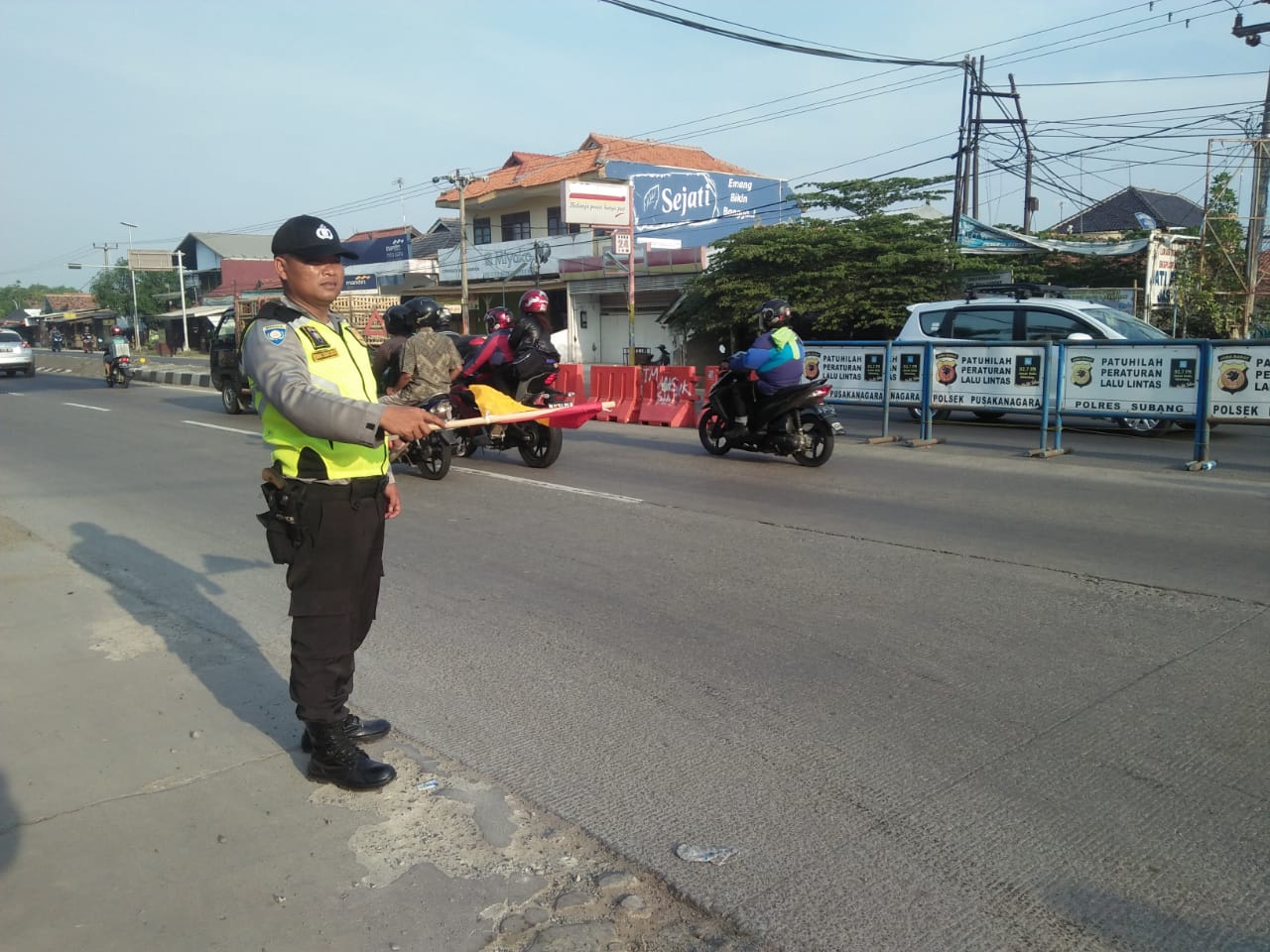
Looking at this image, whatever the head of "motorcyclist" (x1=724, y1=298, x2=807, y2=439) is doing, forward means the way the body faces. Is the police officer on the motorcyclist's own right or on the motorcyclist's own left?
on the motorcyclist's own left

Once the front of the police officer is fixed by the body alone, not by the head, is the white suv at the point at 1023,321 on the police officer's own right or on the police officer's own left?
on the police officer's own left

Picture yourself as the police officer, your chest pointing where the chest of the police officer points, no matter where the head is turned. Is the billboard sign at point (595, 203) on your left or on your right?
on your left

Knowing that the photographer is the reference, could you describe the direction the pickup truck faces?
facing away from the viewer and to the left of the viewer

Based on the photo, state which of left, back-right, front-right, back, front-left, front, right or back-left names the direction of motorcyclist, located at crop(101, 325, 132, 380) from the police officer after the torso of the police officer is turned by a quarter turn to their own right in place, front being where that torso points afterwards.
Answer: back-right

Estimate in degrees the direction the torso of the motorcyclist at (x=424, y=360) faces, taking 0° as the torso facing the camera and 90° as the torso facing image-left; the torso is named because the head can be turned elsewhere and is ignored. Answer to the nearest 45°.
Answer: approximately 135°

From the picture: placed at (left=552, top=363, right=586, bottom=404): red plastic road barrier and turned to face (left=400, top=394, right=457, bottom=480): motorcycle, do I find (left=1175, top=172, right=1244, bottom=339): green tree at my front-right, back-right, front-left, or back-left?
back-left

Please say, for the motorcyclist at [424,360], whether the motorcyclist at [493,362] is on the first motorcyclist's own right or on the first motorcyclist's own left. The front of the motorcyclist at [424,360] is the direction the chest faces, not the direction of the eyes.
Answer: on the first motorcyclist's own right

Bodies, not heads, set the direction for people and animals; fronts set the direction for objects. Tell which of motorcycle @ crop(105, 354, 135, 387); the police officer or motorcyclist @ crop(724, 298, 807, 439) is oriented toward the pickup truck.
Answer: the motorcyclist

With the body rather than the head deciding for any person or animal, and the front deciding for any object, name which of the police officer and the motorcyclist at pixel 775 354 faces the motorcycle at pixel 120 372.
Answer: the motorcyclist
